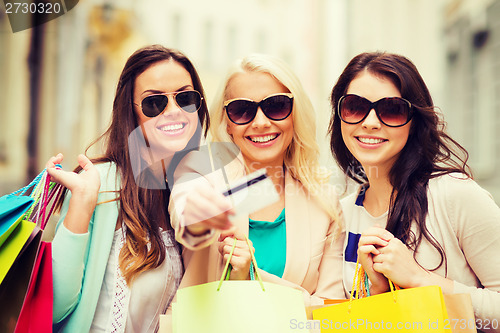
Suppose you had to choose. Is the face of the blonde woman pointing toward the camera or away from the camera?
toward the camera

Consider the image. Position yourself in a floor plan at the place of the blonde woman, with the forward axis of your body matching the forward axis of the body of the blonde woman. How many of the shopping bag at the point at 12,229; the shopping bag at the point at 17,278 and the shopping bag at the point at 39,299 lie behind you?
0

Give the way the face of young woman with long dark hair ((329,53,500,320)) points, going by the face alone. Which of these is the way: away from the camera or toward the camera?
toward the camera

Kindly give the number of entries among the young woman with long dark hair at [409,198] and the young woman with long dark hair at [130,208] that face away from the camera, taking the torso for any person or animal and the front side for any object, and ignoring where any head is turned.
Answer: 0

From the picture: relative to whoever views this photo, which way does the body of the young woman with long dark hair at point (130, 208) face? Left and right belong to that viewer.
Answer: facing the viewer and to the right of the viewer

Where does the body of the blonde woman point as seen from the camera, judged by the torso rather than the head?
toward the camera

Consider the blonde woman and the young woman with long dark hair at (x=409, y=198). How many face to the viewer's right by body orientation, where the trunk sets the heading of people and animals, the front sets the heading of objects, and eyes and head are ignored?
0

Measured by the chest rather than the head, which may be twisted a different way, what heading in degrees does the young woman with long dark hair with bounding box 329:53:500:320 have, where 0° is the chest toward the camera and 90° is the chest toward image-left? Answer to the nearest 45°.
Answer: approximately 45°

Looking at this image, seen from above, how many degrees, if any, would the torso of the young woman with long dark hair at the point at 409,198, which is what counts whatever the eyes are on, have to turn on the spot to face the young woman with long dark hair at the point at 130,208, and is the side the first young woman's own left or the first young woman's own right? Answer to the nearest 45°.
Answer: approximately 45° to the first young woman's own right

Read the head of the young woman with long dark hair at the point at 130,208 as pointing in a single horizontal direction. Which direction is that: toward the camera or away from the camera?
toward the camera
